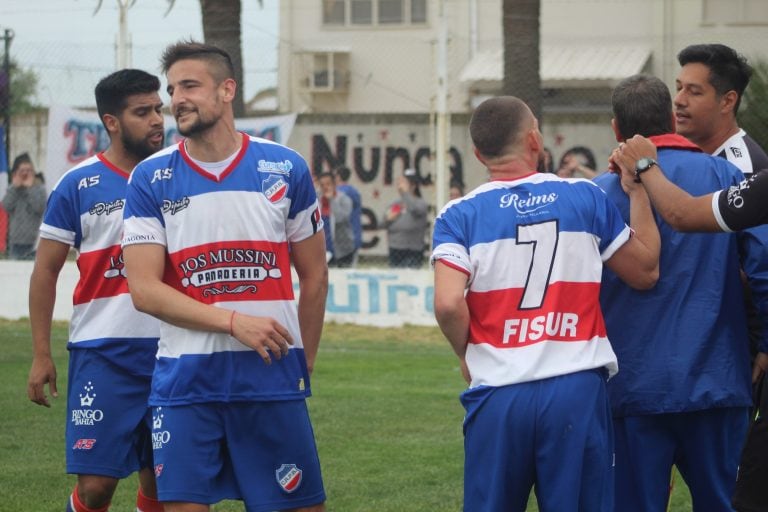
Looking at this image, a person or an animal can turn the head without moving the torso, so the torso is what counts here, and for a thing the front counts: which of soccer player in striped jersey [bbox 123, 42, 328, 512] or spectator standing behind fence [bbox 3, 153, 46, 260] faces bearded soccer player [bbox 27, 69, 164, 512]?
the spectator standing behind fence

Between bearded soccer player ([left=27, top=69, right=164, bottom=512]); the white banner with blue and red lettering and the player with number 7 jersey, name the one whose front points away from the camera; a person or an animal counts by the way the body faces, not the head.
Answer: the player with number 7 jersey

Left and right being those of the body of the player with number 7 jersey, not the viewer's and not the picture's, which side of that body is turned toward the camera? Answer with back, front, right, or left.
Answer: back

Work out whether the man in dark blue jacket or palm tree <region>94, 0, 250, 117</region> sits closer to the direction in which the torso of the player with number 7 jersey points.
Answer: the palm tree

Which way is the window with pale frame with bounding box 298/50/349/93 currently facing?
toward the camera

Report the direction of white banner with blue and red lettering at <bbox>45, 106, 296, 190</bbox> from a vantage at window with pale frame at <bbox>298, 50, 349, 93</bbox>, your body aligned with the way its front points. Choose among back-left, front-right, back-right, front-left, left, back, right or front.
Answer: front

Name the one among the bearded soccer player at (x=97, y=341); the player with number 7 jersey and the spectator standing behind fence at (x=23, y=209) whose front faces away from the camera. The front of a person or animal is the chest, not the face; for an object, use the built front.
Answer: the player with number 7 jersey

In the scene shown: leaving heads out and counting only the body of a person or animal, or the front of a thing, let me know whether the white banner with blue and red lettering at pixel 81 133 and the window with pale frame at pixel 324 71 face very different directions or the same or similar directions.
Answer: same or similar directions

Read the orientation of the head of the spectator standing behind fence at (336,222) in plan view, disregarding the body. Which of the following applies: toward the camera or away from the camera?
toward the camera

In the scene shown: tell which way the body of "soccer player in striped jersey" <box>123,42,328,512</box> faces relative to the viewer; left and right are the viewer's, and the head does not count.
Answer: facing the viewer

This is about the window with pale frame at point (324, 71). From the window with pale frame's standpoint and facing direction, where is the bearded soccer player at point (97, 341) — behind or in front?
in front

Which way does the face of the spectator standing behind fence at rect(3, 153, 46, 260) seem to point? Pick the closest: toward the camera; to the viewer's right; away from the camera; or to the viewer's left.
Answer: toward the camera

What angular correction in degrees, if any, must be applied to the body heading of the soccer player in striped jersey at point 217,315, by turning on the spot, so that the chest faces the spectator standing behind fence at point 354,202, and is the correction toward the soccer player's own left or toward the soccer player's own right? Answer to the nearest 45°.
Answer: approximately 180°

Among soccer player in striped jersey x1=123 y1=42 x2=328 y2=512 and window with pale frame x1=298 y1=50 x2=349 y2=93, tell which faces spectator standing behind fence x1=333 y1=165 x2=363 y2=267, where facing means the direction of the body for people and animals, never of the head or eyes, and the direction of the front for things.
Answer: the window with pale frame

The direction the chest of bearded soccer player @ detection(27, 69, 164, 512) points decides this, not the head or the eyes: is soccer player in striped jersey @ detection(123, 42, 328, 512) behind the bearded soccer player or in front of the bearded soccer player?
in front

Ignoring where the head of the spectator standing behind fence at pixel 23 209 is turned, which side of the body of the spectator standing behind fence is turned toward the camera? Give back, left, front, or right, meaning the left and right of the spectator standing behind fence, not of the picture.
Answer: front

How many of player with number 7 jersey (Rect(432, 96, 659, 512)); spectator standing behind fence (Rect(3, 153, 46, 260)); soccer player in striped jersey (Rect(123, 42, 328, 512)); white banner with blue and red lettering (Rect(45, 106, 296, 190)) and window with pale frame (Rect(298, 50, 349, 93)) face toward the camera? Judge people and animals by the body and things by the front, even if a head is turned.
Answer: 4

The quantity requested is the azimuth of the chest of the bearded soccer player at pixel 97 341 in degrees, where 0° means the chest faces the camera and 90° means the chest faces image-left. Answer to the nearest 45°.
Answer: approximately 315°

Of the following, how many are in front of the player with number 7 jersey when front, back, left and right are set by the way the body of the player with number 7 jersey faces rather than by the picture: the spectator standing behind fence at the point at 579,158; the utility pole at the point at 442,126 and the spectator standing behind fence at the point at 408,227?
3
